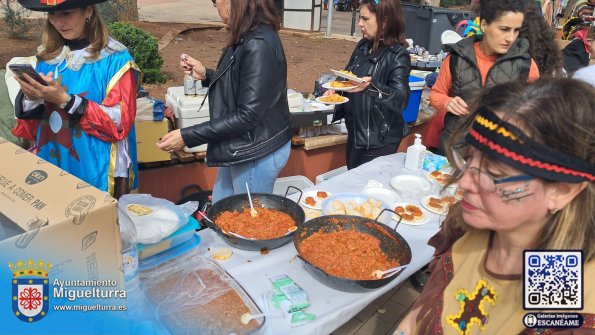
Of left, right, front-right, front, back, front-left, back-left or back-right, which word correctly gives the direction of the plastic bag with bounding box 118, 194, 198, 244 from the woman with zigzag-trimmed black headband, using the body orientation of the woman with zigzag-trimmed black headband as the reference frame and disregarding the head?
front-right

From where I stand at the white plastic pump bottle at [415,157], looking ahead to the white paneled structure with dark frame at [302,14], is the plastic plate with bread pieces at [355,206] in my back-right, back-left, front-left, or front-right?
back-left

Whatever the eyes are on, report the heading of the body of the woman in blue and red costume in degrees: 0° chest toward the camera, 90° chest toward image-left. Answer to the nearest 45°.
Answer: approximately 45°

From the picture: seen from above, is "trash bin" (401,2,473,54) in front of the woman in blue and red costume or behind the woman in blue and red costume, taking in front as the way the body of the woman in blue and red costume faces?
behind

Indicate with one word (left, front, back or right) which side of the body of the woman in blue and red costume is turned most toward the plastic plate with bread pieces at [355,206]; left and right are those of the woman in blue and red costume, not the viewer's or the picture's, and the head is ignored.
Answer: left

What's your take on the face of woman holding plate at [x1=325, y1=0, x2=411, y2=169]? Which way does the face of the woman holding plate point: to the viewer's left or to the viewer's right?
to the viewer's left
